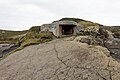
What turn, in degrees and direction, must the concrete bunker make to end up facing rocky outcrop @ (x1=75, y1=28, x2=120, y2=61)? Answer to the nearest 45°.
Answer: approximately 45° to its left

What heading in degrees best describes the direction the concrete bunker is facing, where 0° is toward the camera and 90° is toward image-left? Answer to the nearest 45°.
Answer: approximately 0°
